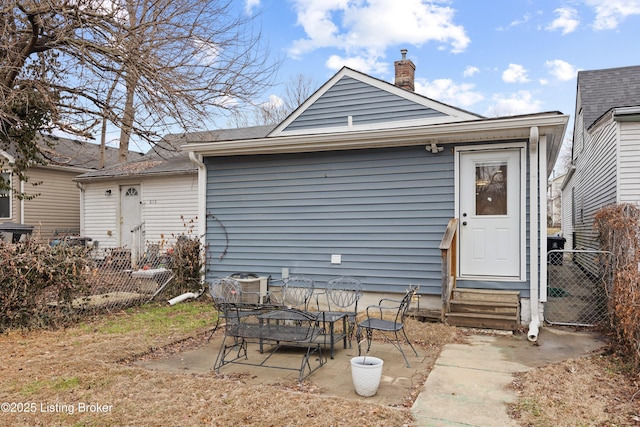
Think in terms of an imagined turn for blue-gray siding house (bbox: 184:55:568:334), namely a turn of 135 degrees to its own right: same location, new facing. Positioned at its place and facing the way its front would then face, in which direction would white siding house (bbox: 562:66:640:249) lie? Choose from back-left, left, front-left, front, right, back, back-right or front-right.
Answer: back-right

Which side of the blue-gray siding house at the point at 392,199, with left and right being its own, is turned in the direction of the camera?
back

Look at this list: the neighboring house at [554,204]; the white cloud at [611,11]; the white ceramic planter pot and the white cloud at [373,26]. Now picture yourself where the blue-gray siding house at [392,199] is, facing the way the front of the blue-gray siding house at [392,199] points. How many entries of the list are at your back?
1

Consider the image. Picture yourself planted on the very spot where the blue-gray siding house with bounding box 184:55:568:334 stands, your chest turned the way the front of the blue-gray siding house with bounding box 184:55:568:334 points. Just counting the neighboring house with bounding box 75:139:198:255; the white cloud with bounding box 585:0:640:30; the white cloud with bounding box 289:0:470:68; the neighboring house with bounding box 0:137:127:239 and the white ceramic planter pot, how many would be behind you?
1

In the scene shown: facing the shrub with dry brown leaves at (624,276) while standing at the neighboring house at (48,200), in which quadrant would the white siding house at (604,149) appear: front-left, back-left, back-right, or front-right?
front-left

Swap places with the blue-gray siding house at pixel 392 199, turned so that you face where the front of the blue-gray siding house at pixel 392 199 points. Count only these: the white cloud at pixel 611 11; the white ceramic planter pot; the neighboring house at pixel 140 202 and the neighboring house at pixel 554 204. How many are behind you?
1

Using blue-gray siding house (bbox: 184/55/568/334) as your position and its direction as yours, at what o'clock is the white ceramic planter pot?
The white ceramic planter pot is roughly at 6 o'clock from the blue-gray siding house.

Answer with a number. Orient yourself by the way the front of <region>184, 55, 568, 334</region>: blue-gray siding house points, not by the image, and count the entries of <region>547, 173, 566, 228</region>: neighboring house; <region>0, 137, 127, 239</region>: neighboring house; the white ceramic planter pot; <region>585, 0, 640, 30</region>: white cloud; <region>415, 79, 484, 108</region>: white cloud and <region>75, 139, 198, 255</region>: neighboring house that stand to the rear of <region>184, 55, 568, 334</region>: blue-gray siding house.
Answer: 1

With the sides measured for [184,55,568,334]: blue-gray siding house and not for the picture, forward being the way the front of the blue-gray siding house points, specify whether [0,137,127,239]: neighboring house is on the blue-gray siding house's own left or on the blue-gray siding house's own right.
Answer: on the blue-gray siding house's own left

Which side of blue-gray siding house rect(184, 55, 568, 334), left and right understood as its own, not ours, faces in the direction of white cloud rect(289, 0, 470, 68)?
front

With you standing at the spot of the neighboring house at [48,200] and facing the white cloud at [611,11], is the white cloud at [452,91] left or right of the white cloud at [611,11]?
left
